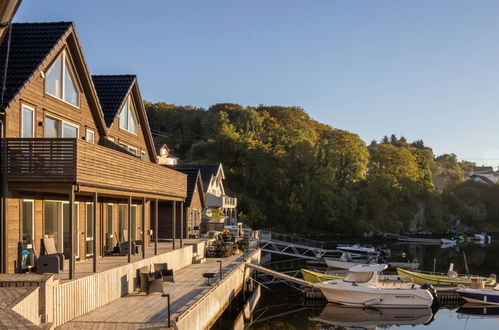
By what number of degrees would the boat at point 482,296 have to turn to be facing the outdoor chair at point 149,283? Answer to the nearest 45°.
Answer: approximately 45° to its left

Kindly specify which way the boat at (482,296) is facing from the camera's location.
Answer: facing to the left of the viewer

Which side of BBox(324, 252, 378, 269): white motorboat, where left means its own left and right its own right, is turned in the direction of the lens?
left

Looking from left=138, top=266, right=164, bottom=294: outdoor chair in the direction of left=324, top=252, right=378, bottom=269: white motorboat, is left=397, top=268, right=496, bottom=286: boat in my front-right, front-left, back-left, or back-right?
front-right
